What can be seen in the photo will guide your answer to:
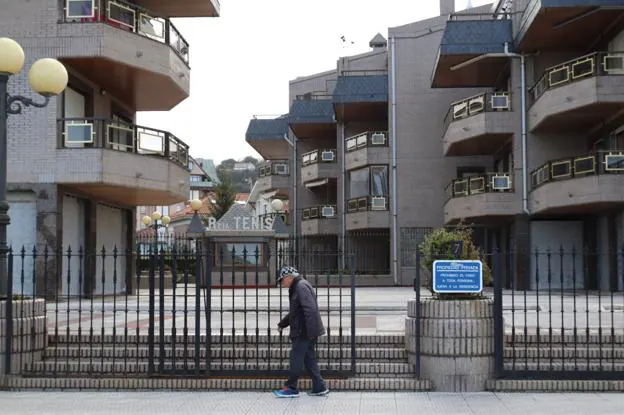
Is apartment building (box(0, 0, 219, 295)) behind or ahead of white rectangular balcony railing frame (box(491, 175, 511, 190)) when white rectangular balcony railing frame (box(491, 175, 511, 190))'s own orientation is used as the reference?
ahead

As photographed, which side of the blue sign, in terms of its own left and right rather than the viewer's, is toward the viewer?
front

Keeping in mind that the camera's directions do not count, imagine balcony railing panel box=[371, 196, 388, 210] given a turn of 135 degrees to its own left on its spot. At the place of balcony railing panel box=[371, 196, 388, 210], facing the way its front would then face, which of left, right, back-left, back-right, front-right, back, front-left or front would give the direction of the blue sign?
back-right

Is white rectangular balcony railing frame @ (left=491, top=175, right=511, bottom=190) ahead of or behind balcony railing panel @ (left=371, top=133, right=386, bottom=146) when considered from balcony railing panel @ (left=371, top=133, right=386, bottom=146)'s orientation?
ahead

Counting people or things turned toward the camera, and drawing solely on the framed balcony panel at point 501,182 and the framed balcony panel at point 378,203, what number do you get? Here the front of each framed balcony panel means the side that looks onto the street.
2

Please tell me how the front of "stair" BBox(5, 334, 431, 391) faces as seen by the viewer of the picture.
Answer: facing the viewer

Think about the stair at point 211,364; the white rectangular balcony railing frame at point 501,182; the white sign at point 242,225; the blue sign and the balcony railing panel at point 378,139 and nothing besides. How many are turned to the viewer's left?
0

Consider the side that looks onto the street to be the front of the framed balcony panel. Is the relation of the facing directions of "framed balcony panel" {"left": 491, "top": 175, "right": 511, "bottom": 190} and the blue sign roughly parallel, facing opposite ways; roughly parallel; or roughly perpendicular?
roughly parallel

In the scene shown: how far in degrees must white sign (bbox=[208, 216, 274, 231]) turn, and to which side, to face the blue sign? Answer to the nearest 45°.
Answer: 0° — it already faces it

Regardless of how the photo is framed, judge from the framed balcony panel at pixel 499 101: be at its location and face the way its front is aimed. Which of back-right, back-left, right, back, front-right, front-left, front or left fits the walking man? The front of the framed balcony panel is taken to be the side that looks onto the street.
front

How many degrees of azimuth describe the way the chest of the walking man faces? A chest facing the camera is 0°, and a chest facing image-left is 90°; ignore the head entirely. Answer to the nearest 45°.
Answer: approximately 90°

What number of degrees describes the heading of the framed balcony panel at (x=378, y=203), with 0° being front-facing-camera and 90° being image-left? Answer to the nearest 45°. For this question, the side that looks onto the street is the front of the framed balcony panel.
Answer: approximately 0°
